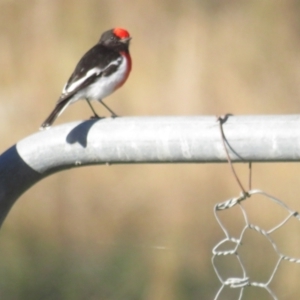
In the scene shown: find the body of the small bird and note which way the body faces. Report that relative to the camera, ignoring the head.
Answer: to the viewer's right
